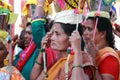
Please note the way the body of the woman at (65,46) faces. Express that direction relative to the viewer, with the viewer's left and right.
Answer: facing the viewer and to the left of the viewer

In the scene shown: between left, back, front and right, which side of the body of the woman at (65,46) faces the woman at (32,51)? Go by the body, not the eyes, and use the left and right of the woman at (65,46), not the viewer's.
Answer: right

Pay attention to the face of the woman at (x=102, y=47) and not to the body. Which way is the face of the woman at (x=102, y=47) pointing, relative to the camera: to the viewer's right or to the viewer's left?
to the viewer's left

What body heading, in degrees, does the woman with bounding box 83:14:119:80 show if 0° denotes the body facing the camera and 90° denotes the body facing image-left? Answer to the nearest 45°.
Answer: approximately 90°

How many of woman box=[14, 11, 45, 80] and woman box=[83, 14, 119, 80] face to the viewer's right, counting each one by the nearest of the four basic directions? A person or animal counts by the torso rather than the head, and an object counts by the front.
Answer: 0
